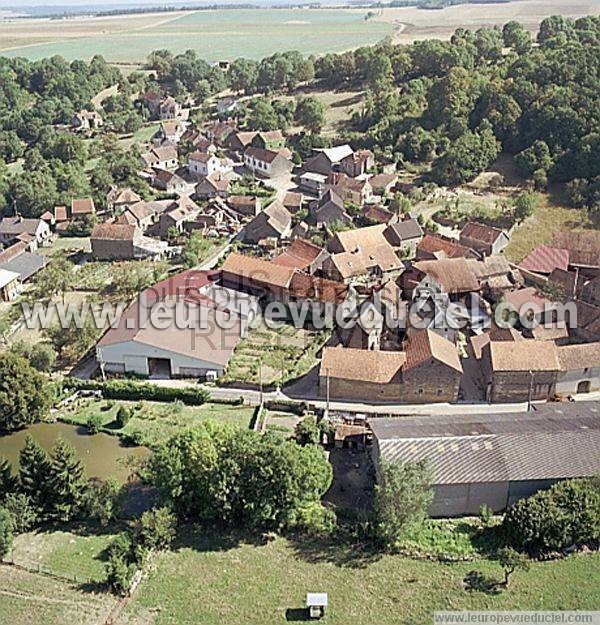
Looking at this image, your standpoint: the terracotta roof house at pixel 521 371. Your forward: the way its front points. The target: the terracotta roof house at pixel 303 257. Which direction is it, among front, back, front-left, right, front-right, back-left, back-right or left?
back-right

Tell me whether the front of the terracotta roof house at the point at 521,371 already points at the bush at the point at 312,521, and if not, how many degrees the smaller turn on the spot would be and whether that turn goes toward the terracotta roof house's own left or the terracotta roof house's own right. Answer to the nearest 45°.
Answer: approximately 45° to the terracotta roof house's own right

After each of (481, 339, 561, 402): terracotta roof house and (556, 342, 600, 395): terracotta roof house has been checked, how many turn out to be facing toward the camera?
2

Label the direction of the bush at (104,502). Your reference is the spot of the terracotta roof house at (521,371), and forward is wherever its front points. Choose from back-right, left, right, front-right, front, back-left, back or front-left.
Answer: front-right

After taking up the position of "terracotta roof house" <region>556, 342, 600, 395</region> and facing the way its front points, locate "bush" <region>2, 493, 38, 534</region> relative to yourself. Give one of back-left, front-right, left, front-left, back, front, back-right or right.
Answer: front-right

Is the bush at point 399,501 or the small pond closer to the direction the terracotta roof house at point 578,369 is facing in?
the bush

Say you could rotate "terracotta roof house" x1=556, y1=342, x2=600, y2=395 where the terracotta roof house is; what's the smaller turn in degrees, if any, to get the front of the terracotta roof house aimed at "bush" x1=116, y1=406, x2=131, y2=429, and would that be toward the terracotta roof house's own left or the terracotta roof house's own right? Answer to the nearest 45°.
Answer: approximately 45° to the terracotta roof house's own right

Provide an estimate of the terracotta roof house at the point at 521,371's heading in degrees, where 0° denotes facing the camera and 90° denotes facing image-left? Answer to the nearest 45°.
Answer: approximately 0°

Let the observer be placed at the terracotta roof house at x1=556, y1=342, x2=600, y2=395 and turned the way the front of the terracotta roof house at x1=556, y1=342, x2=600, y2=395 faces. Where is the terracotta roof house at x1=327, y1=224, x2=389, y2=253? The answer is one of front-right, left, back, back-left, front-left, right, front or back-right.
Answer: back-right

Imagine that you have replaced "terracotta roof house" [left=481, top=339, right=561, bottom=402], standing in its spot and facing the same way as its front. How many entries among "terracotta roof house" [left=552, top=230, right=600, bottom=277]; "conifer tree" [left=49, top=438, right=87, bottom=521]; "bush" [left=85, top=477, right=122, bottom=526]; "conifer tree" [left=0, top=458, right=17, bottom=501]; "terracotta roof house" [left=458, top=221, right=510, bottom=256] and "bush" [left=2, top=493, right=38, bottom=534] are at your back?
2

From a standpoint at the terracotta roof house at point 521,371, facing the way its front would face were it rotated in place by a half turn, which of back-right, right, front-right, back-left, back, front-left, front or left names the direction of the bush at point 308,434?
back-left

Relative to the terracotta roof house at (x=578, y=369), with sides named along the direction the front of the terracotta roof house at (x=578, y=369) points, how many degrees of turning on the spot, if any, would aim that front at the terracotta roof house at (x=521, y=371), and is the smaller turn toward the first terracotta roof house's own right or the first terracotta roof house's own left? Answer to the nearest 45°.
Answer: approximately 45° to the first terracotta roof house's own right

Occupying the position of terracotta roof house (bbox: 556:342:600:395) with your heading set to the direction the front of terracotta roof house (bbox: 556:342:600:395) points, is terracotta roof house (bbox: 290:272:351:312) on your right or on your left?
on your right

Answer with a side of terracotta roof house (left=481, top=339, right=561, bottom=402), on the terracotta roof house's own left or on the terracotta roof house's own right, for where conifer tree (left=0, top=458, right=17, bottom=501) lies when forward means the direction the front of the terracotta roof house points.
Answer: on the terracotta roof house's own right
